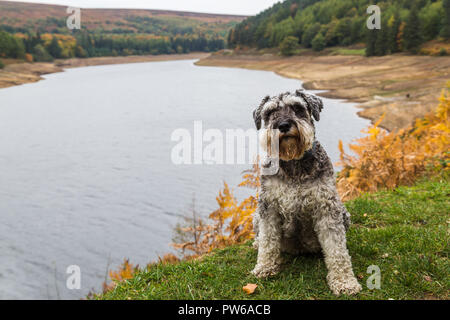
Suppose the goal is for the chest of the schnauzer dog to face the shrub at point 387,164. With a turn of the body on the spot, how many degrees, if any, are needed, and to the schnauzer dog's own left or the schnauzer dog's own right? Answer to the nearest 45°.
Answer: approximately 180°

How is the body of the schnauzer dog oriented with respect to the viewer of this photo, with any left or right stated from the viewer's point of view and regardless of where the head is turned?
facing the viewer
